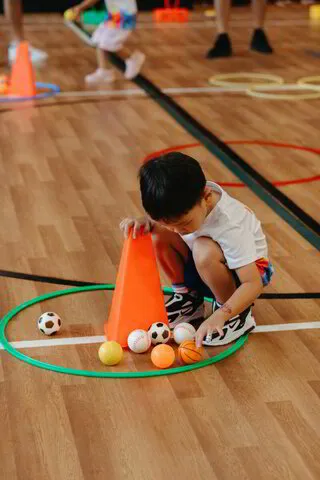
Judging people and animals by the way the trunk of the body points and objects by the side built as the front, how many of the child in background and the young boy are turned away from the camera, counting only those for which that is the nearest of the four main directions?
0

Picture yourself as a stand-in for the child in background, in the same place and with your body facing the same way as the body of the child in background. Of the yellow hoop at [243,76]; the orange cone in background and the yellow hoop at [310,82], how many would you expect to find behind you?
2

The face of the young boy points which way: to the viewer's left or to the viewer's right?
to the viewer's left

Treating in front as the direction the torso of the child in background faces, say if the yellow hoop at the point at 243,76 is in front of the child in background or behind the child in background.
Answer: behind

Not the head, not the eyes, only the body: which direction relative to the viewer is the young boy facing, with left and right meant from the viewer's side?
facing the viewer and to the left of the viewer

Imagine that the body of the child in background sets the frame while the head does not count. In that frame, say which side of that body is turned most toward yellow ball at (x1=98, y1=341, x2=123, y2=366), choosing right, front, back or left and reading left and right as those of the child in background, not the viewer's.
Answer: left

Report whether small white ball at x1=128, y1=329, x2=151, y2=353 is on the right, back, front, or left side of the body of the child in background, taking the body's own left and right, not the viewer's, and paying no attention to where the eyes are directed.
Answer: left

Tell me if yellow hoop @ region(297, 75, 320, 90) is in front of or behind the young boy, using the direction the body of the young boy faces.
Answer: behind

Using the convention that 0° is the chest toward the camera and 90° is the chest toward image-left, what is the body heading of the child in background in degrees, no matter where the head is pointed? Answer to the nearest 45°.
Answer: approximately 90°

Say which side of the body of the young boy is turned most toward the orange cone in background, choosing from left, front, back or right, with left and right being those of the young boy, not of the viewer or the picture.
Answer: right

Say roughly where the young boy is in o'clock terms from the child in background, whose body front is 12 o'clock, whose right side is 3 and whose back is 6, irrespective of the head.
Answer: The young boy is roughly at 9 o'clock from the child in background.
